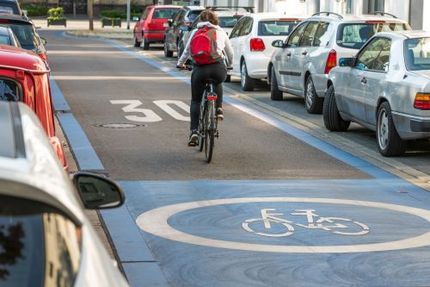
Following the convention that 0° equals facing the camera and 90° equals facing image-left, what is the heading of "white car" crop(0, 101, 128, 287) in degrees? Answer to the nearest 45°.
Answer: approximately 180°

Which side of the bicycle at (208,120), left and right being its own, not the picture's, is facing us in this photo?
back

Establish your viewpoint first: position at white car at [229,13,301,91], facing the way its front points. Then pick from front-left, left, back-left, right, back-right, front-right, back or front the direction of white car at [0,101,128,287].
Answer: back-left

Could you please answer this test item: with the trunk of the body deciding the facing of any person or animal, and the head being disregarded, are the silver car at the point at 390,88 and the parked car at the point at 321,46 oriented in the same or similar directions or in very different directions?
same or similar directions

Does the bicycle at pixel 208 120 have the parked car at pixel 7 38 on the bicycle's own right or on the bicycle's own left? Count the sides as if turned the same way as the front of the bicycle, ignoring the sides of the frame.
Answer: on the bicycle's own left

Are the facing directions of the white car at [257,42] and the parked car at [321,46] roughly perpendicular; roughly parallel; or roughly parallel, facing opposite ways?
roughly parallel

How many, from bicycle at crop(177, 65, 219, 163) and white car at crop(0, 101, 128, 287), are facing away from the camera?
2

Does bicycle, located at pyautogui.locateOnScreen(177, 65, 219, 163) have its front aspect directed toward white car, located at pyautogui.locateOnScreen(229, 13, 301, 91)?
yes

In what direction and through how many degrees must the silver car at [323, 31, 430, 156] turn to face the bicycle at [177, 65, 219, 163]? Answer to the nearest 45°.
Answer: approximately 90° to its left

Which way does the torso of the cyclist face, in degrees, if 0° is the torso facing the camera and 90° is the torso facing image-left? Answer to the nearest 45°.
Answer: approximately 180°

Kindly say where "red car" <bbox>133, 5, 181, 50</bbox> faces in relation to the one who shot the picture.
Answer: facing away from the viewer and to the left of the viewer

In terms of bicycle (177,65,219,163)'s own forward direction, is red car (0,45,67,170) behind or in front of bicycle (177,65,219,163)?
behind
